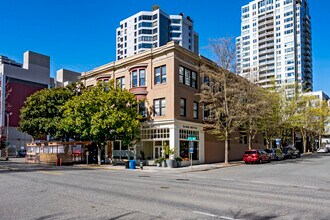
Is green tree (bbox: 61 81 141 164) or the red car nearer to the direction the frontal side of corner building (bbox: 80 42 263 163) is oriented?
the green tree

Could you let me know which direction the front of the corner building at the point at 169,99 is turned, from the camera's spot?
facing the viewer and to the left of the viewer

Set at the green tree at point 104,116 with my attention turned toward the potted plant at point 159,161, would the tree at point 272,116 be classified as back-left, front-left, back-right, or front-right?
front-left

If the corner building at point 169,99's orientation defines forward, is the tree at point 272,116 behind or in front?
behind
